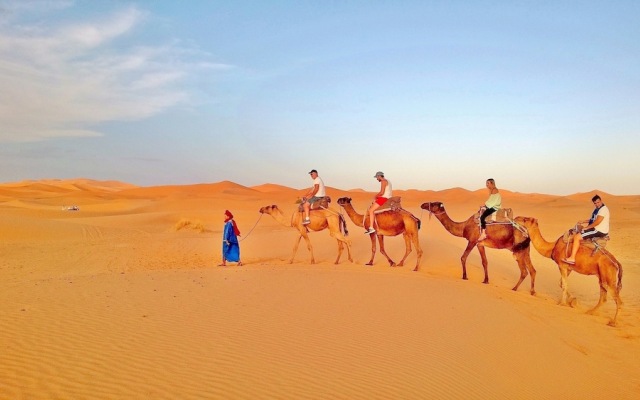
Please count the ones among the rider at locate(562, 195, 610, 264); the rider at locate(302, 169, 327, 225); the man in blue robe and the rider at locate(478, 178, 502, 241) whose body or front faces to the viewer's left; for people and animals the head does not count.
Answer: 4

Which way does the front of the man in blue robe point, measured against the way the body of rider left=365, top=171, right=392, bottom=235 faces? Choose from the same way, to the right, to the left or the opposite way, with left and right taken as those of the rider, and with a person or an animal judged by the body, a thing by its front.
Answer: the same way

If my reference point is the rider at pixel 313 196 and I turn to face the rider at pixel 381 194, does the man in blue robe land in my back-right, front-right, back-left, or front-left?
back-right

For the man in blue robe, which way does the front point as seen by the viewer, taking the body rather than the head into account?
to the viewer's left

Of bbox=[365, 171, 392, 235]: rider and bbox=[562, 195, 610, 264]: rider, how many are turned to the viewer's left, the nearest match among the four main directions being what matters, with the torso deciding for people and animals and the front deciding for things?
2

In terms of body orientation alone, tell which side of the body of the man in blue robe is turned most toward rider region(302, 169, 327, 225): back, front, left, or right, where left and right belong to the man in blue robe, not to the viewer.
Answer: back

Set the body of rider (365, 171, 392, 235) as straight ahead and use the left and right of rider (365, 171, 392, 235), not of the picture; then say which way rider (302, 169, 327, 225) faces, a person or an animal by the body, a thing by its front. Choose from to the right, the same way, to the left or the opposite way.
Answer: the same way

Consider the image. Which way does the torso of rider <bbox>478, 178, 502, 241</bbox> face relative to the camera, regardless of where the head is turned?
to the viewer's left

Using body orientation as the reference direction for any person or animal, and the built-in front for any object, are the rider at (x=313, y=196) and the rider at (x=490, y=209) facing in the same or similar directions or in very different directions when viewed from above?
same or similar directions

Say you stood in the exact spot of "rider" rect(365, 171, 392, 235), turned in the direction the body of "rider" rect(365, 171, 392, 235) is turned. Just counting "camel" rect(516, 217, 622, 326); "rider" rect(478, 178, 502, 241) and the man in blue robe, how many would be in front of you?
1

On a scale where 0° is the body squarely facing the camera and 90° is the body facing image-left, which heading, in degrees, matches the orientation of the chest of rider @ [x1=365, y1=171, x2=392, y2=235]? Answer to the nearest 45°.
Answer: approximately 90°

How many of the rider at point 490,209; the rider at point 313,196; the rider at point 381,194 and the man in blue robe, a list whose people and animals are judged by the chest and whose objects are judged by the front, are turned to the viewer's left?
4

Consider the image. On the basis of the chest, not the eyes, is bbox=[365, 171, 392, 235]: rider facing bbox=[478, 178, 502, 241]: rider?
no

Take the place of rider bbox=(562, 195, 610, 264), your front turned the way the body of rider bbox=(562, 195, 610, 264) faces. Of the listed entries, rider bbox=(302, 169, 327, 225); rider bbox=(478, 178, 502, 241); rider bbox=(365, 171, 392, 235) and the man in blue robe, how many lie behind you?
0

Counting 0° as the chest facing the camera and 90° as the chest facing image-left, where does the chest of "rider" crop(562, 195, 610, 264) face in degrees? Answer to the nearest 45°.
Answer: approximately 90°

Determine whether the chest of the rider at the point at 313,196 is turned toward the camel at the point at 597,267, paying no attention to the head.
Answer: no

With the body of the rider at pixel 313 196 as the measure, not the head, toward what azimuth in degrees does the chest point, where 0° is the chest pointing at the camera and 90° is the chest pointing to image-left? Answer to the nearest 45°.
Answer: approximately 90°

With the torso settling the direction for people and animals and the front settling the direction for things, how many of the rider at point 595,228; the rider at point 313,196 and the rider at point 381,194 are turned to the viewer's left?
3

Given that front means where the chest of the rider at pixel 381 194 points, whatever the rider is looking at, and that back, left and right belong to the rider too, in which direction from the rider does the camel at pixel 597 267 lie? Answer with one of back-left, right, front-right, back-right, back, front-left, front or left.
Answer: back-left

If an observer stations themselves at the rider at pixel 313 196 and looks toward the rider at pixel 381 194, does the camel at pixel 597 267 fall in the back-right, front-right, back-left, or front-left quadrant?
front-right

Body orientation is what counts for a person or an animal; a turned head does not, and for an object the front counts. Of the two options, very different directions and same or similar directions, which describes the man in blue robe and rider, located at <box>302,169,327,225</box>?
same or similar directions

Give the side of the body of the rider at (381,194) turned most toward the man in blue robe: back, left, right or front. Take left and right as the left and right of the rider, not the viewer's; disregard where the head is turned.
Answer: front
